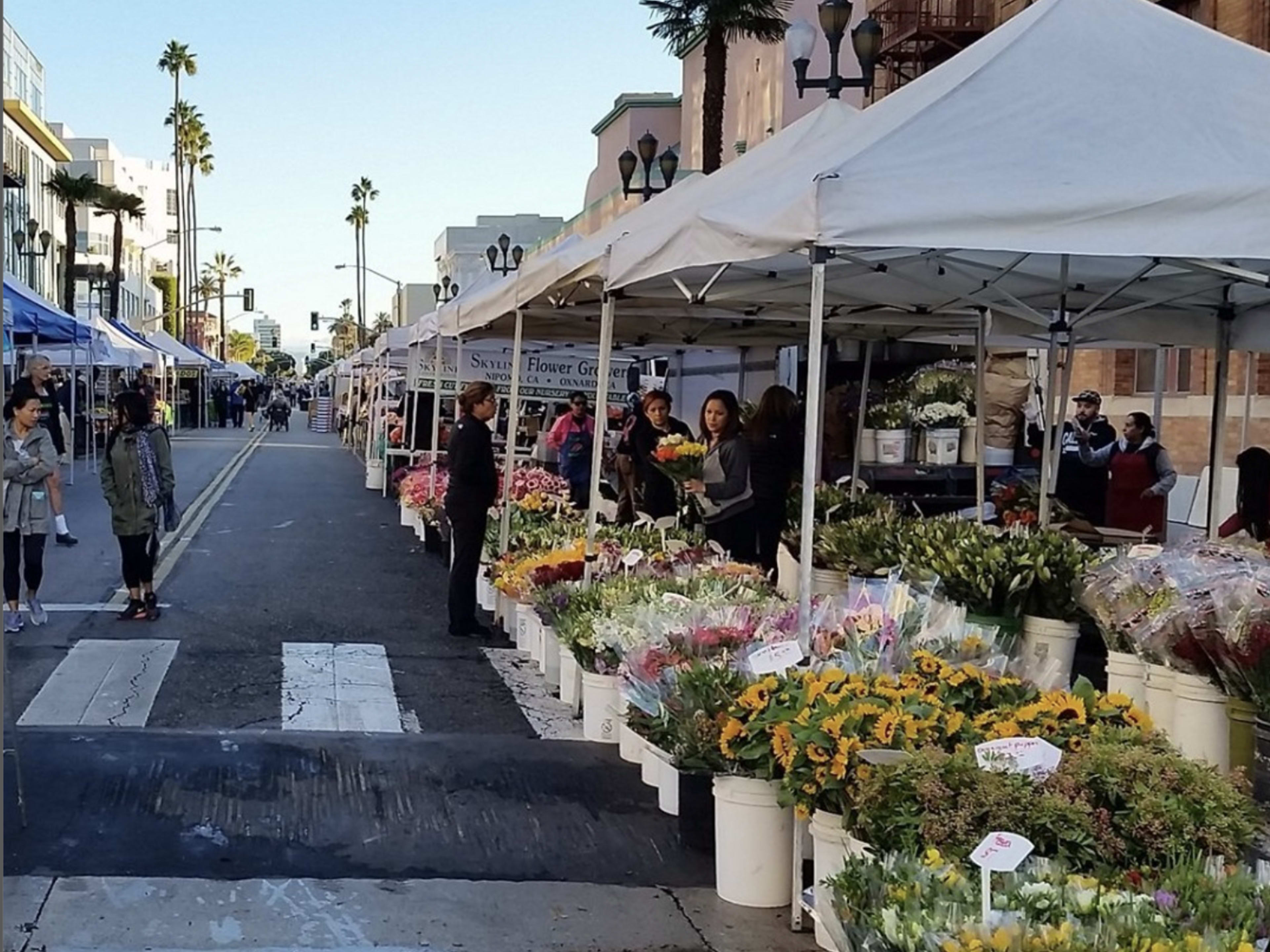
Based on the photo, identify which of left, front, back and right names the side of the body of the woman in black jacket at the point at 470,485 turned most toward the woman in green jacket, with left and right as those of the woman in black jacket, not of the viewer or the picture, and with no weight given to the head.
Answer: back

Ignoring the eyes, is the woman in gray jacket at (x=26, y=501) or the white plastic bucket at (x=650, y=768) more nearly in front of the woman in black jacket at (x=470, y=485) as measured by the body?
the white plastic bucket

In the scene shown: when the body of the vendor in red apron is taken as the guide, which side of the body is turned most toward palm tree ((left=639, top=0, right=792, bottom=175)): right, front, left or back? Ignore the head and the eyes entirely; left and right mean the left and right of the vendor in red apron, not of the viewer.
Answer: right

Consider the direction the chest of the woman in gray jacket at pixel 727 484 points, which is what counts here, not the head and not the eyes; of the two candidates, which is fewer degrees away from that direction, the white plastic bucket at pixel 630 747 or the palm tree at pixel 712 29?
the white plastic bucket

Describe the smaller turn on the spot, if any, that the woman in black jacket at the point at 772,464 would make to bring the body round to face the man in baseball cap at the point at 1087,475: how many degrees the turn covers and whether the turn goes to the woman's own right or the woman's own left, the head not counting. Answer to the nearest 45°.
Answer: approximately 45° to the woman's own right

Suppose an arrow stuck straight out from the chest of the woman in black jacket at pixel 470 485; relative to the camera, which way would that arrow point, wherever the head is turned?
to the viewer's right

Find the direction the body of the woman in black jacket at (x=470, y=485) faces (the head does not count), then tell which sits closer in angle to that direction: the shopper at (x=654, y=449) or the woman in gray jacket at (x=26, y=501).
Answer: the shopper

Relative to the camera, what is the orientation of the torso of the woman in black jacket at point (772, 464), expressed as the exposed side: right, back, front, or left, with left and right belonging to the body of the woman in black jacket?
back

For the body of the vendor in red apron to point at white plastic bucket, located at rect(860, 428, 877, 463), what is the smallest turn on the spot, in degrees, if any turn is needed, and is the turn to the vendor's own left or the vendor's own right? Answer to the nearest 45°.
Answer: approximately 45° to the vendor's own right

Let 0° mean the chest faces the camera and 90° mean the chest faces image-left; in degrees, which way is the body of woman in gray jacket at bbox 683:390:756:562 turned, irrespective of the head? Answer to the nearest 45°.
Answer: approximately 45°

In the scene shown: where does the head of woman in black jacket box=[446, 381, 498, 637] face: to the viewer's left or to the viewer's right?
to the viewer's right
